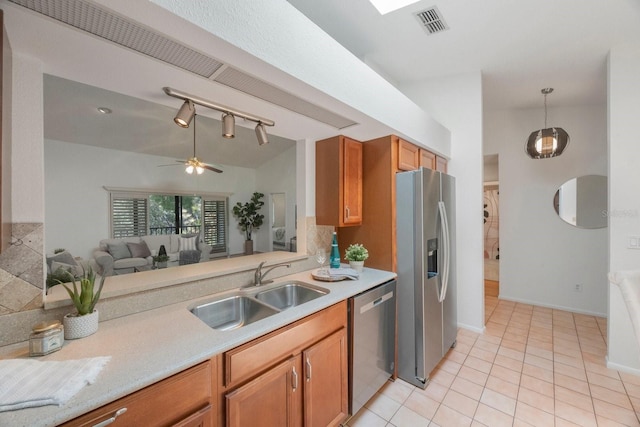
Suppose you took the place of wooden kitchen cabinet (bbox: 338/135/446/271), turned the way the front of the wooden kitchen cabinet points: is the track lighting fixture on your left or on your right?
on your right

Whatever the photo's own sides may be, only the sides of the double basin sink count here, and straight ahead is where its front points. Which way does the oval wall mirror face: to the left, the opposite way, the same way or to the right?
to the right

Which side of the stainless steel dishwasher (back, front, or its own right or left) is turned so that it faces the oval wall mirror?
left

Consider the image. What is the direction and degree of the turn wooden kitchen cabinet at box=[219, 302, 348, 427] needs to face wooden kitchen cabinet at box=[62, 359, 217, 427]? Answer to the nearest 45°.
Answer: approximately 90° to its right

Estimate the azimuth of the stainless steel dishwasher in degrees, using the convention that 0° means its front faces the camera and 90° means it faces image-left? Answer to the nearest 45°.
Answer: approximately 315°

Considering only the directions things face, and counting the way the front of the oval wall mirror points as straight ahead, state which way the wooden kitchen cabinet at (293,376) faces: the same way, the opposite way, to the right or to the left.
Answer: to the left

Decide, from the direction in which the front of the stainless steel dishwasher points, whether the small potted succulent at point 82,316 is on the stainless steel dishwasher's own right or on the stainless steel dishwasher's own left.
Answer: on the stainless steel dishwasher's own right

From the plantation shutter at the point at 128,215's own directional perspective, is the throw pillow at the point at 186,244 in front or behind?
in front

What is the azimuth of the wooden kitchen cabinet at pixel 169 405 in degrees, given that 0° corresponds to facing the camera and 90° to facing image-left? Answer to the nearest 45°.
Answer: approximately 315°
